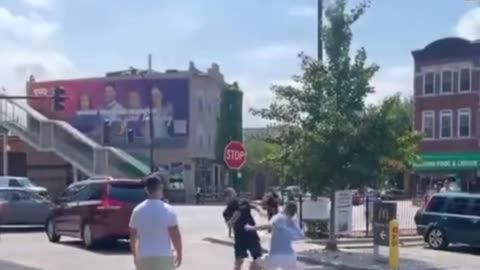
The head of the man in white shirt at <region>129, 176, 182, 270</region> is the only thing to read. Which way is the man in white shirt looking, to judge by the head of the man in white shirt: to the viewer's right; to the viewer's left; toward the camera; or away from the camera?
away from the camera

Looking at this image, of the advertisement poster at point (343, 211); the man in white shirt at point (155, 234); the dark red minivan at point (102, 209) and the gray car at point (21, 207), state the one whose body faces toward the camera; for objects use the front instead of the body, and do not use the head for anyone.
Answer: the advertisement poster

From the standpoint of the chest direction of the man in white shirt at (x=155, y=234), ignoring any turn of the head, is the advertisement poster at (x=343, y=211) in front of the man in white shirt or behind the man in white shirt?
in front

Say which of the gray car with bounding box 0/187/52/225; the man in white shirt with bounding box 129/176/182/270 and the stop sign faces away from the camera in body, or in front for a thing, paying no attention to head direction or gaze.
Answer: the man in white shirt

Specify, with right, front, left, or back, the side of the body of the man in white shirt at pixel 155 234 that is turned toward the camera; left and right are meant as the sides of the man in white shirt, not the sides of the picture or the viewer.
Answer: back

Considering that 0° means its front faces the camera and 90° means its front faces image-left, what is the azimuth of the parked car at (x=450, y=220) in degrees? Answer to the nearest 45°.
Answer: approximately 270°

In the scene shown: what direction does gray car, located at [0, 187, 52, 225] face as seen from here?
to the viewer's right

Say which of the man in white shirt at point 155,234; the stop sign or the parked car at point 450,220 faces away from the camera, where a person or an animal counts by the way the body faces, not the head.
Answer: the man in white shirt
